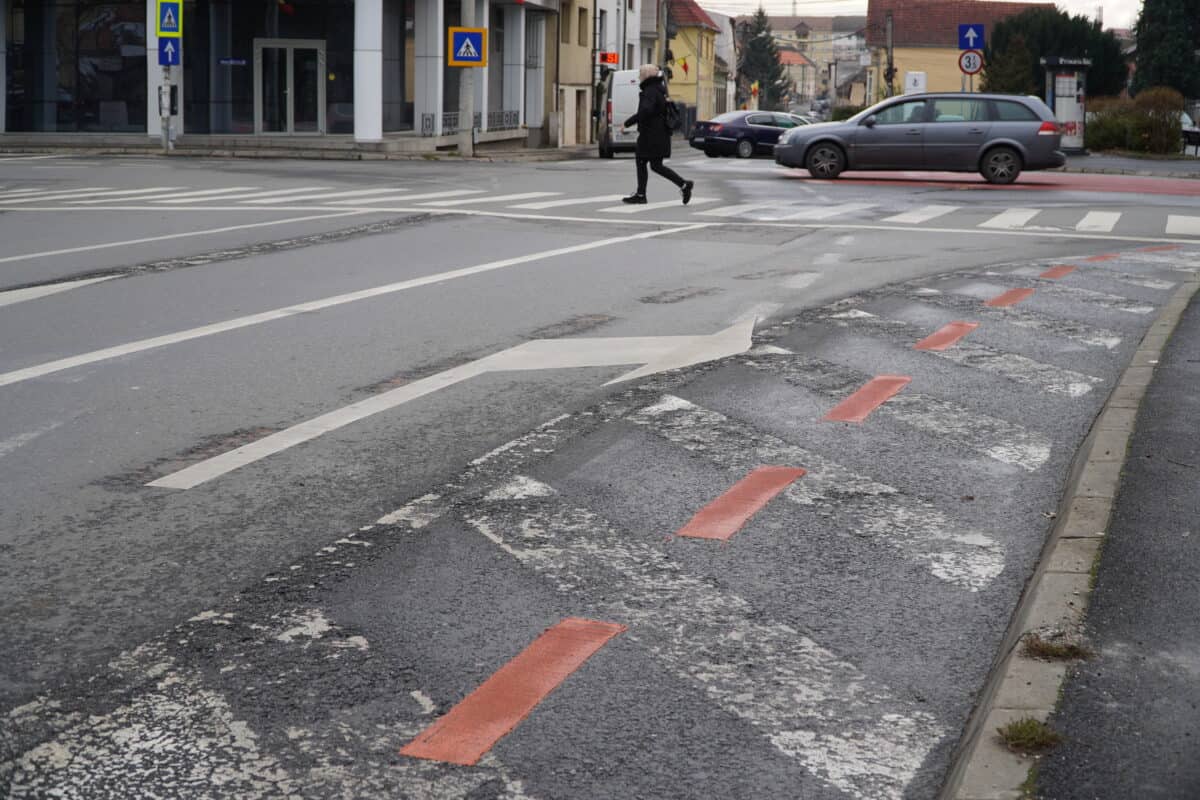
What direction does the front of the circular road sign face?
toward the camera

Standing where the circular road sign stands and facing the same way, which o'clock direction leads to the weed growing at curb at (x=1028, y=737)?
The weed growing at curb is roughly at 12 o'clock from the circular road sign.

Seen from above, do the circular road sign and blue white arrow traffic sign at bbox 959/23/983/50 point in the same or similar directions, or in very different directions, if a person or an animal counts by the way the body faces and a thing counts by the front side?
same or similar directions

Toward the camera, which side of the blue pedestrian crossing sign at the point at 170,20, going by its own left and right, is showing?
front

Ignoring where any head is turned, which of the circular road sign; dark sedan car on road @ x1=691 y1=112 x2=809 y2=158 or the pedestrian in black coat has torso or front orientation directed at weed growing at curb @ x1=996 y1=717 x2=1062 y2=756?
the circular road sign

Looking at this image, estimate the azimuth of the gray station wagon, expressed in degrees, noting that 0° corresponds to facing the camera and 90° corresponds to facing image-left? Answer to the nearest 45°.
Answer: approximately 90°

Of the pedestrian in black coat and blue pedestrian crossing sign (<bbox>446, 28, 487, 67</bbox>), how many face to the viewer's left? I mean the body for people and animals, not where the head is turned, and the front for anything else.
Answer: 1

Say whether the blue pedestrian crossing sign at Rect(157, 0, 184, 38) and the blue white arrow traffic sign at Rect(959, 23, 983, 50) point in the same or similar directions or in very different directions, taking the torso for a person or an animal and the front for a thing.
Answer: same or similar directions

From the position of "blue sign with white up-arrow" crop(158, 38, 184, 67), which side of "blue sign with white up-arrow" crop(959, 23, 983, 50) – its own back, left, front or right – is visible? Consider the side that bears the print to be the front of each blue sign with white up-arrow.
right

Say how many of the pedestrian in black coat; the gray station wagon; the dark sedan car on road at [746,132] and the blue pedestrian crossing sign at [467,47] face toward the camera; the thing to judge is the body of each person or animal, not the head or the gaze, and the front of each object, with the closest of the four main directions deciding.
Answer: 1

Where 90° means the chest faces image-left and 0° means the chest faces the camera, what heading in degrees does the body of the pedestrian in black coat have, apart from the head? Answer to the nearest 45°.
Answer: approximately 90°
